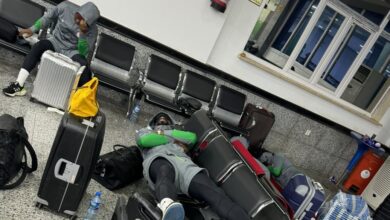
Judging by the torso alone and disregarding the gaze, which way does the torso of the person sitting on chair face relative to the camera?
toward the camera

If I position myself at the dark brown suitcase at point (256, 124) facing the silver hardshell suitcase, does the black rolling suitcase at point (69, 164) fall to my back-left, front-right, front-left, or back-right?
front-left

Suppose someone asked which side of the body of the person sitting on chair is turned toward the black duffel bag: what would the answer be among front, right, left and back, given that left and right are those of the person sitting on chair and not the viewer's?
front

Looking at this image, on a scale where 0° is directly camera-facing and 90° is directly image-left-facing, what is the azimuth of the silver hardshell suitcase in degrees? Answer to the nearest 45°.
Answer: approximately 0°

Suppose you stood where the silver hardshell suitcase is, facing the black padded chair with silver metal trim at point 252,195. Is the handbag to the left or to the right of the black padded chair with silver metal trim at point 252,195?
right

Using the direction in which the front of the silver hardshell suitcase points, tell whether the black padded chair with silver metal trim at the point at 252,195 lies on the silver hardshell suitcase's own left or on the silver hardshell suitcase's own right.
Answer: on the silver hardshell suitcase's own left

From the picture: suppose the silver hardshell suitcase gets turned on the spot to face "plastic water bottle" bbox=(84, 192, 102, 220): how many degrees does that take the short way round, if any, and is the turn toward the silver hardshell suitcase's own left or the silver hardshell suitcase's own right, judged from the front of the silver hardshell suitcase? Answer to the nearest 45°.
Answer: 0° — it already faces it

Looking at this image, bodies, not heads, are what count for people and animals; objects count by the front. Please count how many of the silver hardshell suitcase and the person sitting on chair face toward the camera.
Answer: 2

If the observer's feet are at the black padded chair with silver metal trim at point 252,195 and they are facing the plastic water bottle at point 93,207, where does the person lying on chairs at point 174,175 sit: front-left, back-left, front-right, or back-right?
front-right

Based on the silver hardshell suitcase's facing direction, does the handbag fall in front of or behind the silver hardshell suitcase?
in front

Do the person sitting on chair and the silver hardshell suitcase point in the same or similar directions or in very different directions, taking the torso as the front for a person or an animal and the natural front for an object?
same or similar directions

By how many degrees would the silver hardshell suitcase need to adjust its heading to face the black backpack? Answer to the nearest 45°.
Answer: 0° — it already faces it

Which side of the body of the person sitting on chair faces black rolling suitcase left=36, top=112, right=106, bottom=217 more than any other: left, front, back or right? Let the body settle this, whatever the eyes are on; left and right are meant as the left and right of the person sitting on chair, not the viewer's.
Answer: front

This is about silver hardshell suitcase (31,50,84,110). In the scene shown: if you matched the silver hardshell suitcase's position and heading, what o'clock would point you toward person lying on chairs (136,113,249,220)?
The person lying on chairs is roughly at 11 o'clock from the silver hardshell suitcase.
